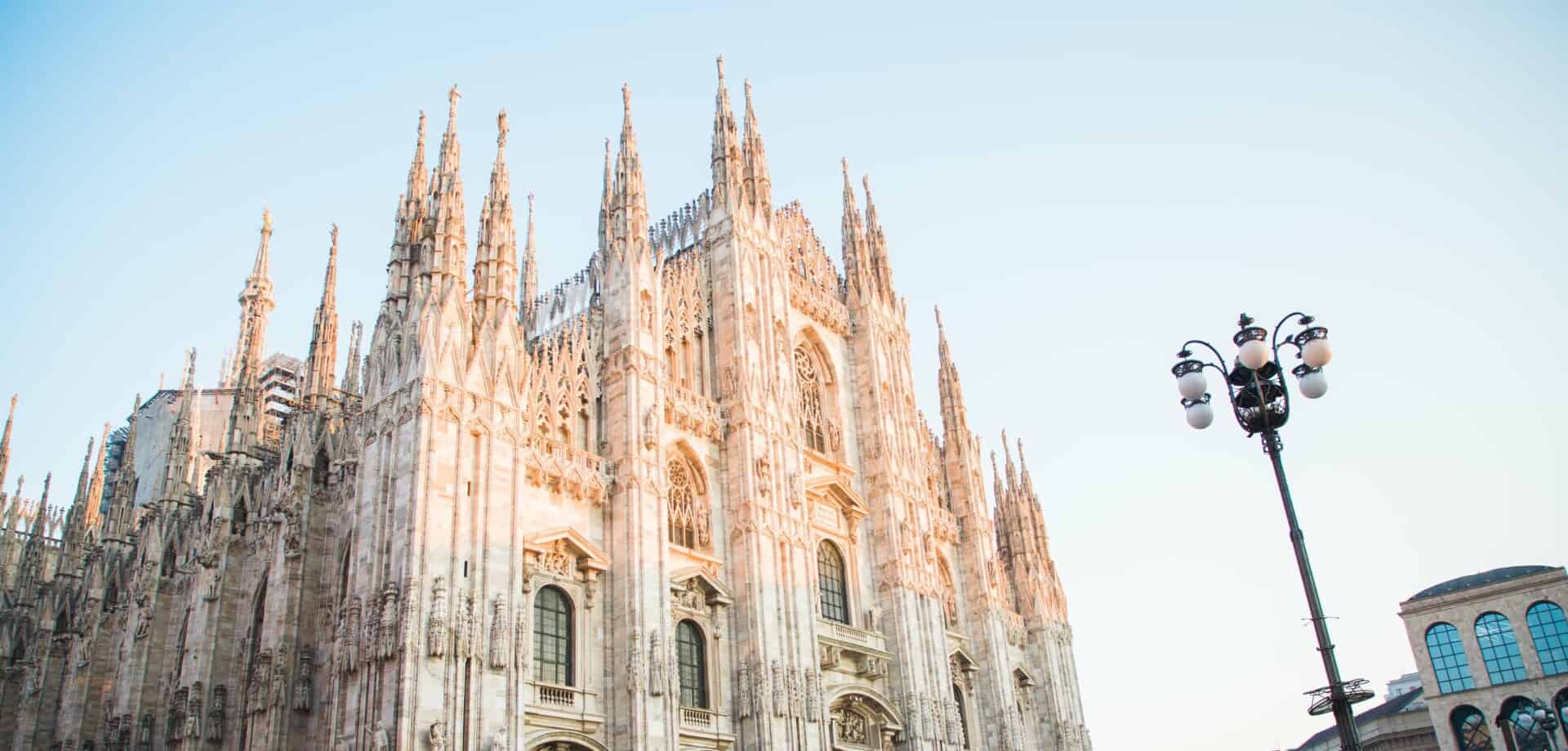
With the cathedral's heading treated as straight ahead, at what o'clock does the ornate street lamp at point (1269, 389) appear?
The ornate street lamp is roughly at 1 o'clock from the cathedral.

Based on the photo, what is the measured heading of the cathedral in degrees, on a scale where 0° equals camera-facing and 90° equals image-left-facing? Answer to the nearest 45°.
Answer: approximately 315°
